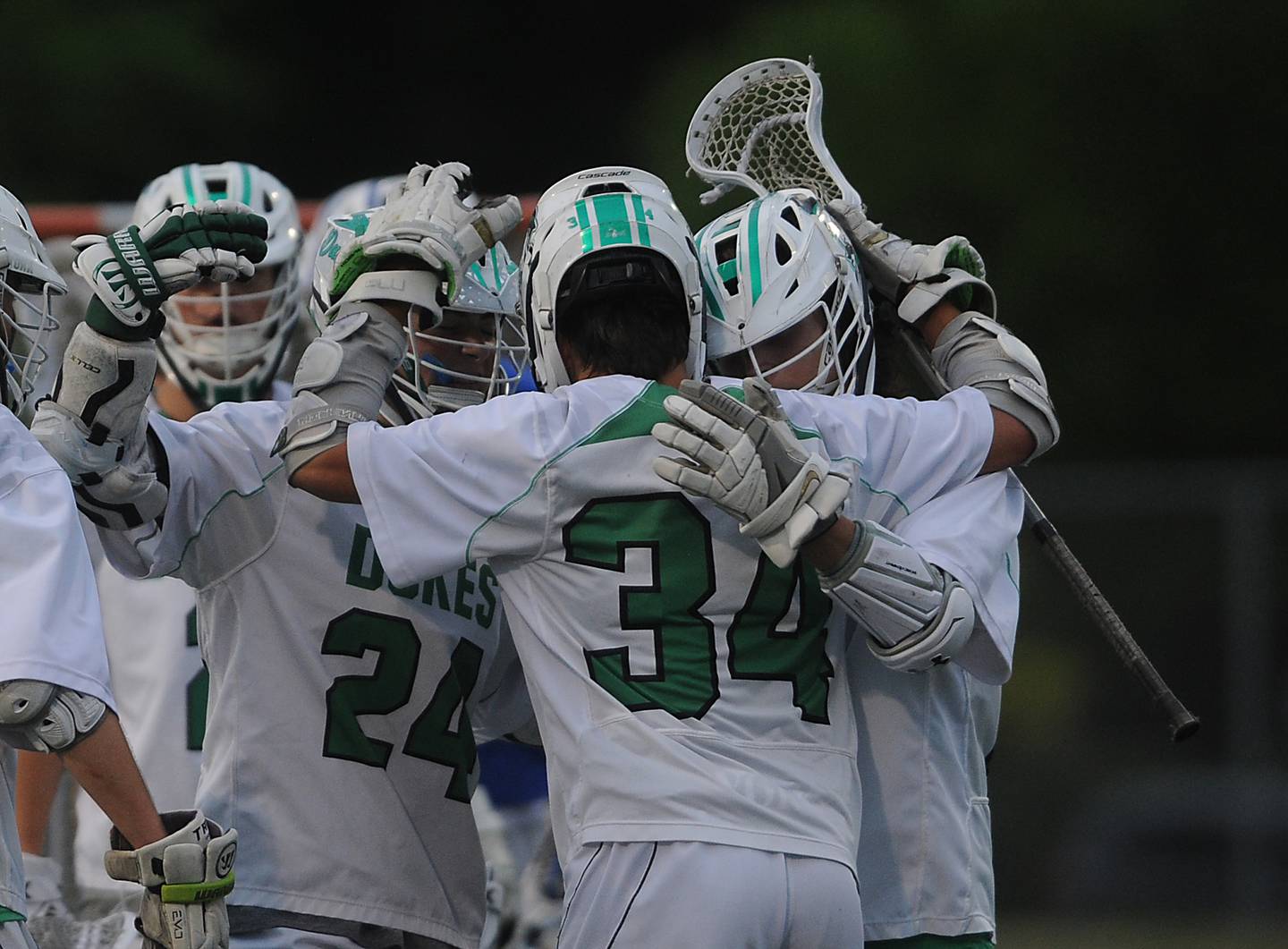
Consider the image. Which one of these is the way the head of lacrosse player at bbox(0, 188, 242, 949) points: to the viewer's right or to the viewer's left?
to the viewer's right

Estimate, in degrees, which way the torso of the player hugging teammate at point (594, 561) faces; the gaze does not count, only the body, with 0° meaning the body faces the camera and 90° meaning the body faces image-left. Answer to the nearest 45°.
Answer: approximately 180°

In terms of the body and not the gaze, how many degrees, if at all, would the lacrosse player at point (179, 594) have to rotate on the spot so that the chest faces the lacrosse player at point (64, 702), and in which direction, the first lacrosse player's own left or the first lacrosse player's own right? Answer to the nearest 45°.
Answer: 0° — they already face them

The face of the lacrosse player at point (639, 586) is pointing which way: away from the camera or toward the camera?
away from the camera

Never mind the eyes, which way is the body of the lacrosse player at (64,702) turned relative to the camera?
to the viewer's right

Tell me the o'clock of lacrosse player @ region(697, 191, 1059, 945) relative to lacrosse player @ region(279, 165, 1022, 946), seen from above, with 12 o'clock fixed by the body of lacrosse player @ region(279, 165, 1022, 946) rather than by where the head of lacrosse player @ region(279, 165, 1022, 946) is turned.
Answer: lacrosse player @ region(697, 191, 1059, 945) is roughly at 2 o'clock from lacrosse player @ region(279, 165, 1022, 946).

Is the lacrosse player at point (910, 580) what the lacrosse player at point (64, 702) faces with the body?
yes

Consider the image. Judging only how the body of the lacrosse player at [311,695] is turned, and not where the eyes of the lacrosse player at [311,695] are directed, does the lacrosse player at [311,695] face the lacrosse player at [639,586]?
yes

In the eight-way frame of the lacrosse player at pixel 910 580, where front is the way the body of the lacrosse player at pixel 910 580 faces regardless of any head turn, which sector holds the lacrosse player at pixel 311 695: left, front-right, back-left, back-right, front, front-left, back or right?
front-right

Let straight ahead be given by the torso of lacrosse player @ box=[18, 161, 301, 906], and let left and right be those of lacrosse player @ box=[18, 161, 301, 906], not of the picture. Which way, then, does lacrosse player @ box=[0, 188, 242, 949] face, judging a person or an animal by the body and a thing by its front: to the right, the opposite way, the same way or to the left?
to the left

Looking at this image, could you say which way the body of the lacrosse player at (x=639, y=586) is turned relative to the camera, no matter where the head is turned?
away from the camera

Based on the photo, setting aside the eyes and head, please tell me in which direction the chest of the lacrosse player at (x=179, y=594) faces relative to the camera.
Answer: toward the camera

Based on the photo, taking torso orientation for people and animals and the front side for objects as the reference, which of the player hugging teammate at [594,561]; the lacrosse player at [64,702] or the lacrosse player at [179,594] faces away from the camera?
the player hugging teammate
